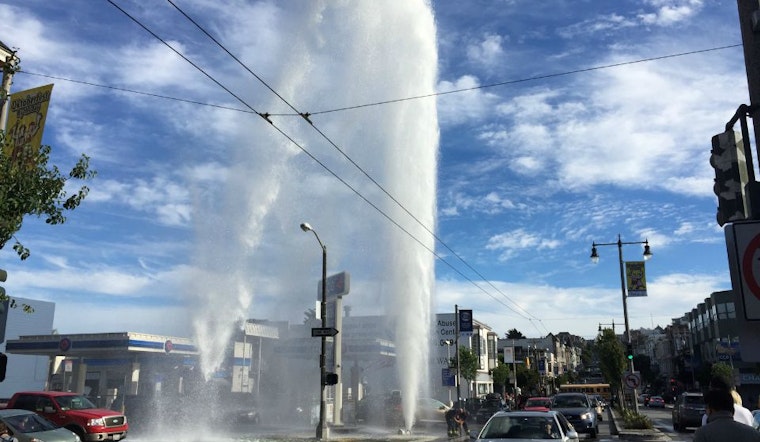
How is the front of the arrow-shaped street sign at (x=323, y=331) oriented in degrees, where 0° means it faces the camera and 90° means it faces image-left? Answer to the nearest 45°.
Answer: approximately 0°

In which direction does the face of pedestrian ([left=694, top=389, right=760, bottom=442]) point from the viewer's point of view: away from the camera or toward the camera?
away from the camera

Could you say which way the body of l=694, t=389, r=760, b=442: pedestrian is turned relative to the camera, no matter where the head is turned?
away from the camera

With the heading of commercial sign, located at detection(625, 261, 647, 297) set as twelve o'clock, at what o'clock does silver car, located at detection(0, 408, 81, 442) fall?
The silver car is roughly at 1 o'clock from the commercial sign.

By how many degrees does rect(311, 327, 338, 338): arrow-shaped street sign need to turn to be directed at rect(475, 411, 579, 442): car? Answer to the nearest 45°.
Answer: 0° — it already faces it

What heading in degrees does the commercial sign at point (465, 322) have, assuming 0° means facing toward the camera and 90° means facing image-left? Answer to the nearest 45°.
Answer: approximately 0°
